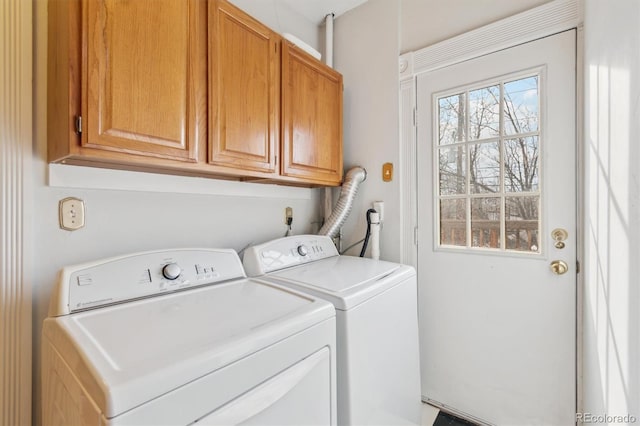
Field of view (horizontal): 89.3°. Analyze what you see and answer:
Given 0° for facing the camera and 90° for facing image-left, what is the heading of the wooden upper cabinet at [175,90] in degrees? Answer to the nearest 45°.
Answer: approximately 315°

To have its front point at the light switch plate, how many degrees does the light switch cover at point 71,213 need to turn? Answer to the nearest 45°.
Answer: approximately 45° to its left

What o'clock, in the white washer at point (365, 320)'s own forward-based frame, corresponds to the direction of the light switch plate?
The light switch plate is roughly at 8 o'clock from the white washer.

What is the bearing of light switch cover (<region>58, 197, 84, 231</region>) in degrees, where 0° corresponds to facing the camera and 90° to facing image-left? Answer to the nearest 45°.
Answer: approximately 315°

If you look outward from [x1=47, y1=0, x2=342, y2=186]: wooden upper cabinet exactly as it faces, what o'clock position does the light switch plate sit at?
The light switch plate is roughly at 10 o'clock from the wooden upper cabinet.
